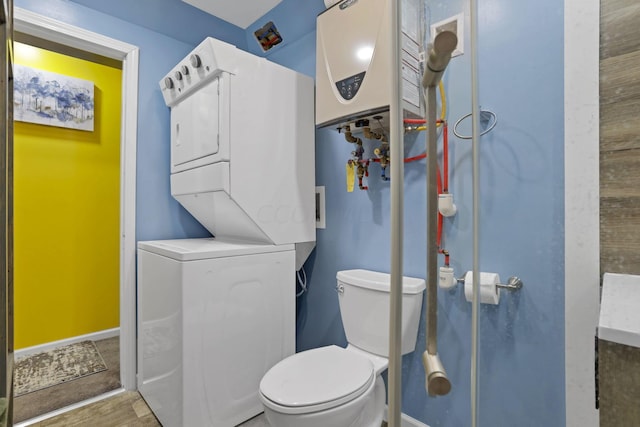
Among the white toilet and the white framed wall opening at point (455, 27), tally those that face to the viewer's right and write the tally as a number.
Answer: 0

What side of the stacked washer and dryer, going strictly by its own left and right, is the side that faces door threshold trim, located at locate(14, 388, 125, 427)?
right

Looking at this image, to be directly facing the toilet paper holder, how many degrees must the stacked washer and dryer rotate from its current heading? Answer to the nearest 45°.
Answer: approximately 90° to its left

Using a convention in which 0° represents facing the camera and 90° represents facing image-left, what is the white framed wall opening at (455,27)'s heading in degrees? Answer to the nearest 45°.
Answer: approximately 45°

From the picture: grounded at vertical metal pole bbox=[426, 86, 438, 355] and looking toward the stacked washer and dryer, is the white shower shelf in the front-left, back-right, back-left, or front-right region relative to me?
back-right

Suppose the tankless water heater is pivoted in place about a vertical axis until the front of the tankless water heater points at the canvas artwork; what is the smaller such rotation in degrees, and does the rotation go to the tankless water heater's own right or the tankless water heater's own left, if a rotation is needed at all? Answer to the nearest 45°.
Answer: approximately 45° to the tankless water heater's own right

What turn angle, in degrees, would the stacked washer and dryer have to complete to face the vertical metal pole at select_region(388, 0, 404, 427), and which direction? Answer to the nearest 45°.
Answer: approximately 45° to its left

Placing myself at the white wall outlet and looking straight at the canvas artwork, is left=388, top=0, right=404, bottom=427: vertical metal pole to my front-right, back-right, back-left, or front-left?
back-left

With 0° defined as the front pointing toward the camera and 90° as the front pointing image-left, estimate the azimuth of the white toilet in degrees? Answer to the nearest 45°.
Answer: approximately 45°
